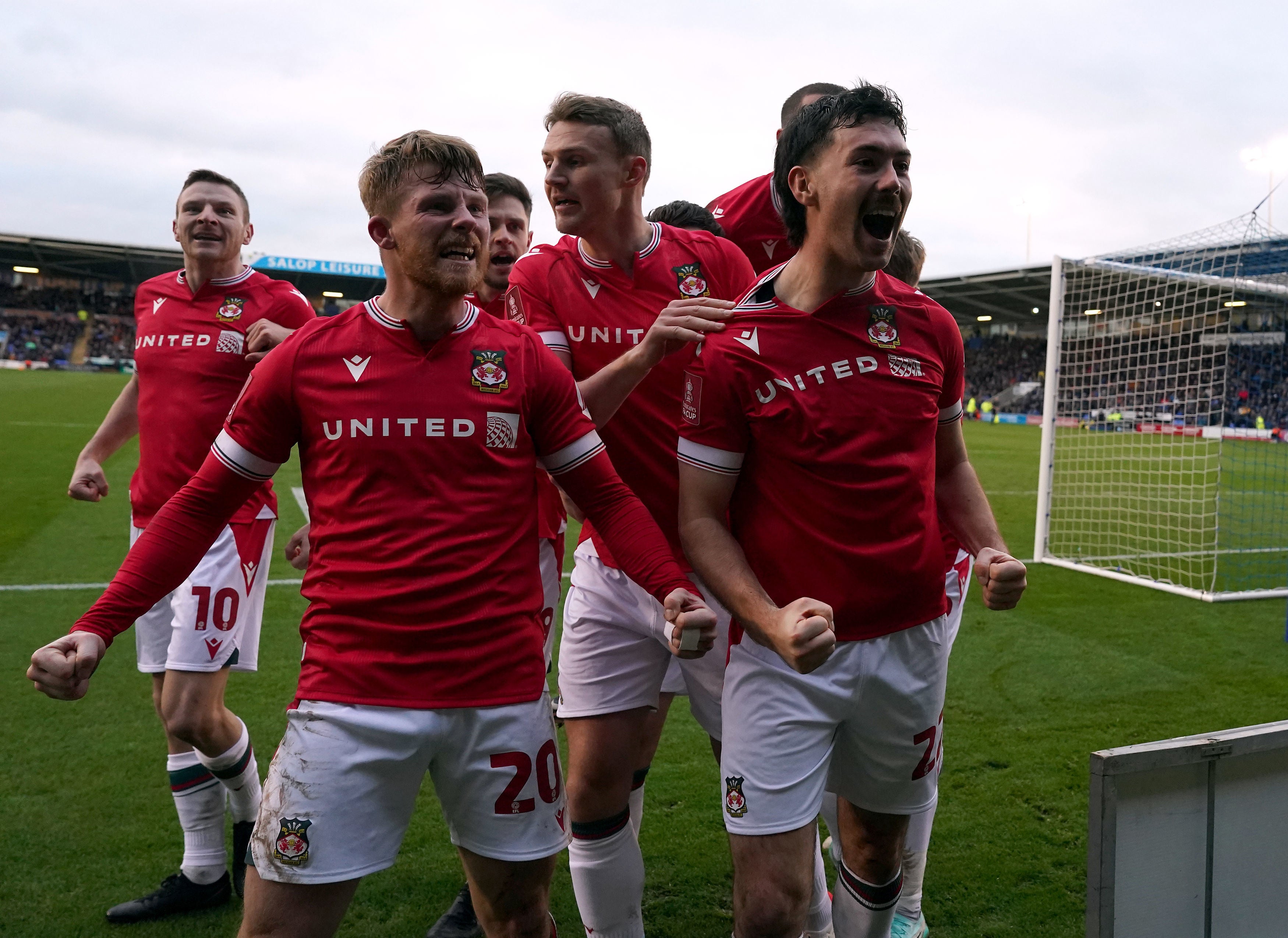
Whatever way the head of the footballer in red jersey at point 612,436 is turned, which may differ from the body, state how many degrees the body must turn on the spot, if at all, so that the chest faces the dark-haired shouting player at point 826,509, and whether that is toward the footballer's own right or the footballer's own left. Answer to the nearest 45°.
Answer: approximately 45° to the footballer's own left

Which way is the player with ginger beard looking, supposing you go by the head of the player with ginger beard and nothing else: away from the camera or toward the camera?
toward the camera

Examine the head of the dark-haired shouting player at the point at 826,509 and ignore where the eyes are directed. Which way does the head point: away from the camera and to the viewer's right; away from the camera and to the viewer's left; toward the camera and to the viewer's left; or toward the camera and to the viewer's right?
toward the camera and to the viewer's right

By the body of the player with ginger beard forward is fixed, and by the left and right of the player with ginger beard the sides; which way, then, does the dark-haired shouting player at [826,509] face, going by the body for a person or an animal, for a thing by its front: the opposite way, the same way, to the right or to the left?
the same way

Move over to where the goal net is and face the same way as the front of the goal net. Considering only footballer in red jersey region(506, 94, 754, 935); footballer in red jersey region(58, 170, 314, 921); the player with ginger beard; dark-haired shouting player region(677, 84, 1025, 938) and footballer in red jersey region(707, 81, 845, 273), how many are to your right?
0

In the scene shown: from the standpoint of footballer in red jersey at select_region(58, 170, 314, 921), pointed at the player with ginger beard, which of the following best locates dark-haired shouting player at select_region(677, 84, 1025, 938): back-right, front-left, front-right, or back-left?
front-left

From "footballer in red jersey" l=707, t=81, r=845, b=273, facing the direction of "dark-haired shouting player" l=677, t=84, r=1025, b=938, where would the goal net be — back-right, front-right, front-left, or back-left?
back-left

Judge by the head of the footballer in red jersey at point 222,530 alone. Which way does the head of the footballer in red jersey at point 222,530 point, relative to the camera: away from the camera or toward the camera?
toward the camera

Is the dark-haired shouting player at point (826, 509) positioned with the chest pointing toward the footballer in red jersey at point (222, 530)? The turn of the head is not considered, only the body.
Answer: no

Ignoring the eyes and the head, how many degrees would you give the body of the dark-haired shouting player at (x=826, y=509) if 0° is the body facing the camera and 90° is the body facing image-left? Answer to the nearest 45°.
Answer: approximately 315°

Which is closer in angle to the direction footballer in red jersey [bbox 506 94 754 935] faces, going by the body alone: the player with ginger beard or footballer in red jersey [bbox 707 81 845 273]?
the player with ginger beard

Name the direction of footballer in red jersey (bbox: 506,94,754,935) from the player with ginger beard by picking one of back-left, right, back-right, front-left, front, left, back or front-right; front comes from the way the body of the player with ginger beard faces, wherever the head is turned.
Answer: back-left

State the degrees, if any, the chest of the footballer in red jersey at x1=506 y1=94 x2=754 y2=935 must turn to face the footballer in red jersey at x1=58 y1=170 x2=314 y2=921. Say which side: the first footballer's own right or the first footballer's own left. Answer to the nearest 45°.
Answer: approximately 135° to the first footballer's own right

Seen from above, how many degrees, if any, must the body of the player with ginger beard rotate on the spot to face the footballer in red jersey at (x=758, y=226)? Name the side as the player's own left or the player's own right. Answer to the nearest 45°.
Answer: approximately 135° to the player's own left

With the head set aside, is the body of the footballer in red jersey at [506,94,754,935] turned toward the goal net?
no

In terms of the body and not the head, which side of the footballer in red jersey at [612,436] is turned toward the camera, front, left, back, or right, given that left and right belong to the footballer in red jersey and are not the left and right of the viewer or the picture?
front

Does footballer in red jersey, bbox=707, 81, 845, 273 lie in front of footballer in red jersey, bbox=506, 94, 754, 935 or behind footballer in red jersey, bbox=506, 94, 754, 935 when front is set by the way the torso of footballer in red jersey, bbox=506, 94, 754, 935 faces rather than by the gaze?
behind

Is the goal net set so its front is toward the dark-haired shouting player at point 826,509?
no
